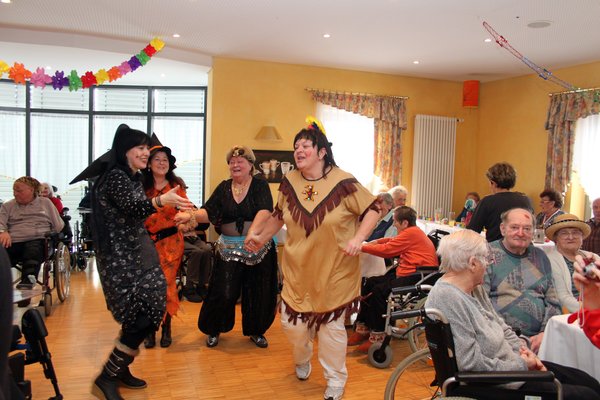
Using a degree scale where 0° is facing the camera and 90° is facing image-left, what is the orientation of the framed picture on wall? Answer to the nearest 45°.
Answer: approximately 0°

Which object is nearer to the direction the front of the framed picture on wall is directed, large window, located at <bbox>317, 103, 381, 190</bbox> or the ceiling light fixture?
the ceiling light fixture

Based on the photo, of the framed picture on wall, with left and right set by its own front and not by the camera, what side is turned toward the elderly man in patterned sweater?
front

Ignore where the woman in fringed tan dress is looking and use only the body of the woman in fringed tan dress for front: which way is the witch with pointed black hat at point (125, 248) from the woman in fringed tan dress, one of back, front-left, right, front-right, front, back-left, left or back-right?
front-right

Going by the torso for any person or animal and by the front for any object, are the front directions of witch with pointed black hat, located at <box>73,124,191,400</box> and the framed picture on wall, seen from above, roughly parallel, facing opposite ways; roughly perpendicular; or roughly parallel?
roughly perpendicular

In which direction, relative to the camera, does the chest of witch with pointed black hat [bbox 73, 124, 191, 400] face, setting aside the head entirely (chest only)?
to the viewer's right

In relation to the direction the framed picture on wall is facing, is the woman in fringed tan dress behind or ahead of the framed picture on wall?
ahead

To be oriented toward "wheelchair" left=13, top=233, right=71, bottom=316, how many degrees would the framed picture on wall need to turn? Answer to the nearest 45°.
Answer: approximately 45° to its right
